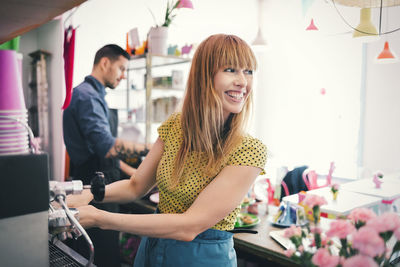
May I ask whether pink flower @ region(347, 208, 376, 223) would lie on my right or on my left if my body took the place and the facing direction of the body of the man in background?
on my right

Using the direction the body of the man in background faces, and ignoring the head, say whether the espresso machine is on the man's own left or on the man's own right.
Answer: on the man's own right

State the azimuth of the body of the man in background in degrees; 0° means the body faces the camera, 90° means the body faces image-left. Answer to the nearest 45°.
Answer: approximately 270°

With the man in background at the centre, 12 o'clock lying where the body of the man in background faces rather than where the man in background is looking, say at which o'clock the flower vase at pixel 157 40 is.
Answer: The flower vase is roughly at 10 o'clock from the man in background.

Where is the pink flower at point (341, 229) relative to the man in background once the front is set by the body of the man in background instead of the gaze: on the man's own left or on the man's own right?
on the man's own right

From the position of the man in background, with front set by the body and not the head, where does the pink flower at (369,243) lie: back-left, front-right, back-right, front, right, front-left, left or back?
right

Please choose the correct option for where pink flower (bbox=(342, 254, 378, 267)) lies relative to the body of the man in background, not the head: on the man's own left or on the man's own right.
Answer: on the man's own right

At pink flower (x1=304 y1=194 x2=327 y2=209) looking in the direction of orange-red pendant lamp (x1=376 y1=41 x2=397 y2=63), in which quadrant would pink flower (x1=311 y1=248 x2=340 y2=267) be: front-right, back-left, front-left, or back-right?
back-right

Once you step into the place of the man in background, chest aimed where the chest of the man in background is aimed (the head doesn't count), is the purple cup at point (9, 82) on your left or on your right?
on your right

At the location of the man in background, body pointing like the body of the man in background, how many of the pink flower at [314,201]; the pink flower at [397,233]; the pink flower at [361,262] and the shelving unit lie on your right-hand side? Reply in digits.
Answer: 3
